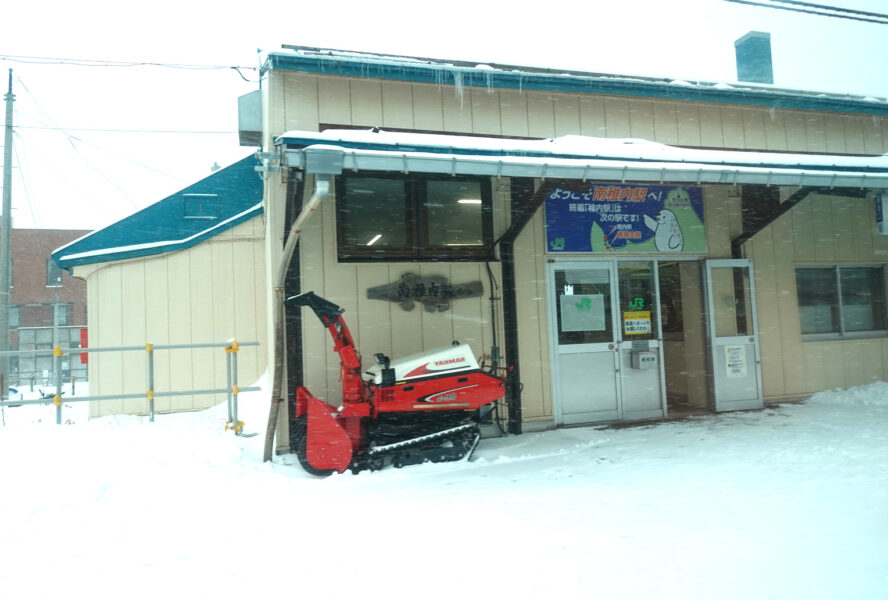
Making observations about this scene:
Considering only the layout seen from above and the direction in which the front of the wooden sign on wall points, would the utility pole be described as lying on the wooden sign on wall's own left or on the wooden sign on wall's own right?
on the wooden sign on wall's own right

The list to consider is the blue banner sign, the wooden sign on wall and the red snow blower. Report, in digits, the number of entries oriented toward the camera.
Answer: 2

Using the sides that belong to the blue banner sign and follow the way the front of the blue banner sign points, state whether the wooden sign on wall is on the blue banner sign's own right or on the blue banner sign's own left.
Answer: on the blue banner sign's own right

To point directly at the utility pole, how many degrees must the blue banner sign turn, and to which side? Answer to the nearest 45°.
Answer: approximately 90° to its right

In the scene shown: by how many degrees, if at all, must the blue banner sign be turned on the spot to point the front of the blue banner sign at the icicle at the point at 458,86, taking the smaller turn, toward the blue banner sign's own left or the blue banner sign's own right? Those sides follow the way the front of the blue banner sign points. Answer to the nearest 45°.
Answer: approximately 45° to the blue banner sign's own right

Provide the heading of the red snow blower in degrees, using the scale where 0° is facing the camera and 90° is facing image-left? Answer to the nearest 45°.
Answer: approximately 90°

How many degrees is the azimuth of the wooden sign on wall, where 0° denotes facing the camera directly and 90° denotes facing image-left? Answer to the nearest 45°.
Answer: approximately 0°

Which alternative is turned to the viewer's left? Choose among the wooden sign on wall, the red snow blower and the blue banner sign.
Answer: the red snow blower

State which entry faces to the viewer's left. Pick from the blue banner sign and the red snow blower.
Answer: the red snow blower

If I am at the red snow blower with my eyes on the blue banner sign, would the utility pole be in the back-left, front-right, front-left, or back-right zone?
back-left
